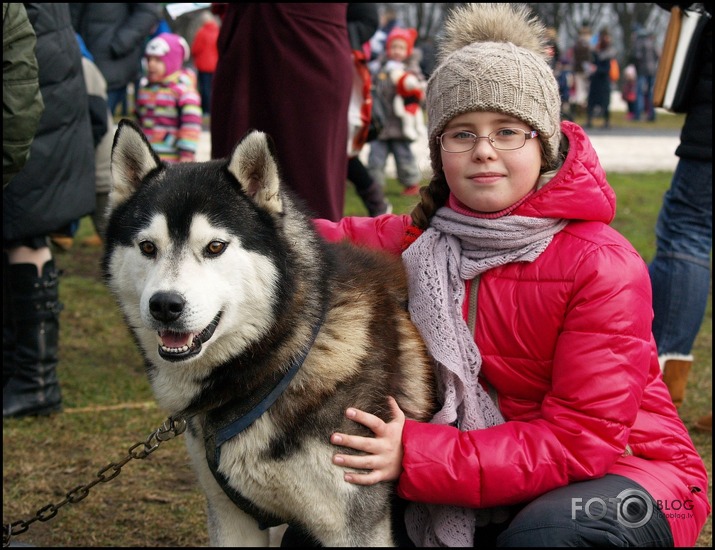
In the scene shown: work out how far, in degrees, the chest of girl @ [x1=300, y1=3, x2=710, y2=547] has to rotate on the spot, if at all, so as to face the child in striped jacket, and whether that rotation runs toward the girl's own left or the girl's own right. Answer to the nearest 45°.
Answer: approximately 90° to the girl's own right

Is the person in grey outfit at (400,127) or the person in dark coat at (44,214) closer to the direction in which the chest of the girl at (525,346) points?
the person in dark coat

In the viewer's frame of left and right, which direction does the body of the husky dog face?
facing the viewer and to the left of the viewer

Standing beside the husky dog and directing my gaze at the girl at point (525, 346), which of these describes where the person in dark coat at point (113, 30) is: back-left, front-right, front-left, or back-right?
back-left

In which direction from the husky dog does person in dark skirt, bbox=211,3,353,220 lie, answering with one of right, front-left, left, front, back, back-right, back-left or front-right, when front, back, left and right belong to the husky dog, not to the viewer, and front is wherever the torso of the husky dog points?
back-right

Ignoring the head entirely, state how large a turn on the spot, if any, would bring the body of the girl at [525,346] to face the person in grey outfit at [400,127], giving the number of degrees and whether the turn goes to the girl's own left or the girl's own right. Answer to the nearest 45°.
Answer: approximately 135° to the girl's own right

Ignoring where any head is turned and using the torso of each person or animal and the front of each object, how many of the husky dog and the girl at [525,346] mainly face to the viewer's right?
0

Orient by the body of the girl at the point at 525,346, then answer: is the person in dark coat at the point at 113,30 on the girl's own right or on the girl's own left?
on the girl's own right

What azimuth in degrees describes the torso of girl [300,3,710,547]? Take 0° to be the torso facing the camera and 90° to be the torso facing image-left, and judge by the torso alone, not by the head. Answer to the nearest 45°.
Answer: approximately 45°
